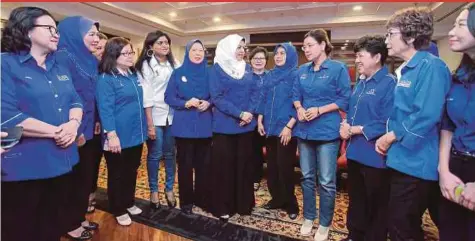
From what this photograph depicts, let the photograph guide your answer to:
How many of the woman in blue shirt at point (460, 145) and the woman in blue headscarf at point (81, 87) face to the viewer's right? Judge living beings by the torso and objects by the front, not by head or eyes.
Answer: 1

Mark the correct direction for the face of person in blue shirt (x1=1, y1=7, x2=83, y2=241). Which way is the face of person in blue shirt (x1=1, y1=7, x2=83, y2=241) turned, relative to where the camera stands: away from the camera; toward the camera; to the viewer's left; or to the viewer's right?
to the viewer's right

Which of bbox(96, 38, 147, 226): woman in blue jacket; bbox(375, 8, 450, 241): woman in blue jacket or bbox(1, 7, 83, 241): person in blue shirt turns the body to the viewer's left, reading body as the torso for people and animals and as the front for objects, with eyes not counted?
bbox(375, 8, 450, 241): woman in blue jacket

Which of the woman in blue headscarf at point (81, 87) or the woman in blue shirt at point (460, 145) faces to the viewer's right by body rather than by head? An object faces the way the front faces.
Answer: the woman in blue headscarf

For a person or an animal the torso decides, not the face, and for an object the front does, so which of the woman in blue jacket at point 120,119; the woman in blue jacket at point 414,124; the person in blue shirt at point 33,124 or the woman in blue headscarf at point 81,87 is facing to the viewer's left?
the woman in blue jacket at point 414,124

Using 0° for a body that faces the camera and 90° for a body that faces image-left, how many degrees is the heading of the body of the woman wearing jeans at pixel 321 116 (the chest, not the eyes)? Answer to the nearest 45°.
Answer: approximately 45°

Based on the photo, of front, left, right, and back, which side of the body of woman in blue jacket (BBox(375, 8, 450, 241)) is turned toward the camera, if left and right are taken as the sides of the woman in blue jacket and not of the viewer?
left

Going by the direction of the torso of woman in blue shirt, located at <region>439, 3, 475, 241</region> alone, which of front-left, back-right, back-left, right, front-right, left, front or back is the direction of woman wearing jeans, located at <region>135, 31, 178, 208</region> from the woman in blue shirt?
front-right

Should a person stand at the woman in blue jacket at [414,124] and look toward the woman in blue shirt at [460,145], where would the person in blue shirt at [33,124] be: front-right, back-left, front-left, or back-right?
back-right

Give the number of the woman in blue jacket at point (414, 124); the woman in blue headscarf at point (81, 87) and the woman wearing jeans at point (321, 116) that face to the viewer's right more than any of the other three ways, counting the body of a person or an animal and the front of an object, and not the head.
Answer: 1

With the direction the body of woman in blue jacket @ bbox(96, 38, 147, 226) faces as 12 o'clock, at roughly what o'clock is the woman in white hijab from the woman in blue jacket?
The woman in white hijab is roughly at 11 o'clock from the woman in blue jacket.

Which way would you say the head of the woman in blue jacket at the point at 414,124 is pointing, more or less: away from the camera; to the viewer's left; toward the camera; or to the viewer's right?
to the viewer's left

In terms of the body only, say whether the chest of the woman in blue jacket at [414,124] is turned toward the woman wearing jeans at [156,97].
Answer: yes

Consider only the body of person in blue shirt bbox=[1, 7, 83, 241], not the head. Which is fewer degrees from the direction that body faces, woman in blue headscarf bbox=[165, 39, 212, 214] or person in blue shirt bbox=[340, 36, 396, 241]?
the person in blue shirt bbox=[340, 36, 396, 241]

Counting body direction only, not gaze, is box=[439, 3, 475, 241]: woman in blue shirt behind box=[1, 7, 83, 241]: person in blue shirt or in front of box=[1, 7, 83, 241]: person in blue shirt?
in front

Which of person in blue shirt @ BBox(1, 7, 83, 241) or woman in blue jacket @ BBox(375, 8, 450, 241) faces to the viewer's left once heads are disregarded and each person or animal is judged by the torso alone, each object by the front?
woman in blue jacket @ BBox(375, 8, 450, 241)

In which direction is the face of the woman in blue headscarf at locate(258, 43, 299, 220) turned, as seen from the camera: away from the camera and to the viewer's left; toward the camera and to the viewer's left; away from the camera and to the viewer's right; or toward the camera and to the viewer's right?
toward the camera and to the viewer's left

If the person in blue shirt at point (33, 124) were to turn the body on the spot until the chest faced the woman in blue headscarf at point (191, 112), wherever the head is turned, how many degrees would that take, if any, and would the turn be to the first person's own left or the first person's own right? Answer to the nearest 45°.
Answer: approximately 90° to the first person's own left

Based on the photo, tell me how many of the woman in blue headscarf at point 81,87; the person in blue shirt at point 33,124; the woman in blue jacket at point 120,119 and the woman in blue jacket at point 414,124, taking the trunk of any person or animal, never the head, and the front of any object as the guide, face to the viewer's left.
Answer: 1

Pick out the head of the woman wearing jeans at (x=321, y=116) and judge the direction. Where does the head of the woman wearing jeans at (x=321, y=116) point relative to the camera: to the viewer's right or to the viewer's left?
to the viewer's left

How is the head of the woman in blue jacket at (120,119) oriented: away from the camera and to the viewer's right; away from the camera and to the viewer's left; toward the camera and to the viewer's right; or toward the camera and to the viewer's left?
toward the camera and to the viewer's right
